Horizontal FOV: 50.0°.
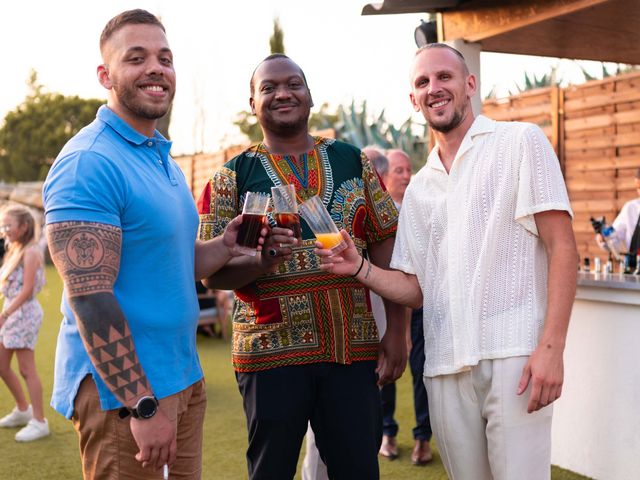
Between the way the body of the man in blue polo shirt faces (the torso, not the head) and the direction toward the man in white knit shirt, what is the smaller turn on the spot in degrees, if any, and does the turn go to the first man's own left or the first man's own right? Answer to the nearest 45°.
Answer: approximately 45° to the first man's own left

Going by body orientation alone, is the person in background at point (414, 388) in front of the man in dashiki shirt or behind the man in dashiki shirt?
behind

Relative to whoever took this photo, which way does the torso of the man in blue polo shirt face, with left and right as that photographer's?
facing the viewer and to the right of the viewer

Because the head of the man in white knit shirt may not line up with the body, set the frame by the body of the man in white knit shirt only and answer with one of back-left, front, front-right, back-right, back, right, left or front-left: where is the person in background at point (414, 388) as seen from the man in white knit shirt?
back-right

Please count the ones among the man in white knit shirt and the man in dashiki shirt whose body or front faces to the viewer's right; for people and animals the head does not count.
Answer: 0

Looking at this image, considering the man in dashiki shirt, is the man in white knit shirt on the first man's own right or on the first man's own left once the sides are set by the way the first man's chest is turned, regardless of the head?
on the first man's own left

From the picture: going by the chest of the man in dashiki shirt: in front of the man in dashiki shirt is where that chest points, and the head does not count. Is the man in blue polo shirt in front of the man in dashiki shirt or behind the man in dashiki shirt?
in front

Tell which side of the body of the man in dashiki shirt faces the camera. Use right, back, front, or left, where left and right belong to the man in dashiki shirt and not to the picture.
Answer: front

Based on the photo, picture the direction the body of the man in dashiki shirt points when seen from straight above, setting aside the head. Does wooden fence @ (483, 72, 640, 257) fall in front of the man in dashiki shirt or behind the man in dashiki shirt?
behind

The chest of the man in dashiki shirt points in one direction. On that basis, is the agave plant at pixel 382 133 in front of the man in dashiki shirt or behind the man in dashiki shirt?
behind

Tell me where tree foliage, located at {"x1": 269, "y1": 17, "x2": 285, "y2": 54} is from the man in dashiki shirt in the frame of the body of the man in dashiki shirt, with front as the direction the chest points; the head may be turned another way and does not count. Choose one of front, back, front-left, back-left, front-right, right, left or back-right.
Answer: back

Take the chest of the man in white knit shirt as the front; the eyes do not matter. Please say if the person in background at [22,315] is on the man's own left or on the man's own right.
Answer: on the man's own right

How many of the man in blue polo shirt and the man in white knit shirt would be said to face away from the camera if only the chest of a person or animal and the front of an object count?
0

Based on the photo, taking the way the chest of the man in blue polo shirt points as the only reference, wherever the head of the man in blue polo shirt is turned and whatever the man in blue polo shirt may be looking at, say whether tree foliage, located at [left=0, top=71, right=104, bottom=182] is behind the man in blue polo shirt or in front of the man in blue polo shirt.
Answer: behind
